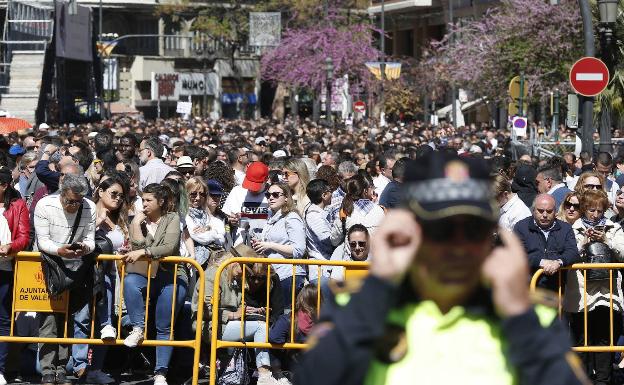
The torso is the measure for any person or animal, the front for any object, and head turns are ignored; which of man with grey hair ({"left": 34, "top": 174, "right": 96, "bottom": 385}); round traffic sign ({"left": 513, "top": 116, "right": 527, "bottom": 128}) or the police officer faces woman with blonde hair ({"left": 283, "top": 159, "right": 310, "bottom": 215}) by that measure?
the round traffic sign

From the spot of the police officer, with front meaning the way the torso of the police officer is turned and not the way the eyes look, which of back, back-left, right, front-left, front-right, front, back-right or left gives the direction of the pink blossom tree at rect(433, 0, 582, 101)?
back

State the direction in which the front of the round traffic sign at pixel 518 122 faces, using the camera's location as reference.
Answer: facing the viewer

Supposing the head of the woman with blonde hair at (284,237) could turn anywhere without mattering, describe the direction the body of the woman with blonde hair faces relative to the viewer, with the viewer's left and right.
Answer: facing the viewer and to the left of the viewer

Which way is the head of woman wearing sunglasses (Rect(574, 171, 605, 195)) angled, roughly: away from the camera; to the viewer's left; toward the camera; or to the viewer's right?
toward the camera

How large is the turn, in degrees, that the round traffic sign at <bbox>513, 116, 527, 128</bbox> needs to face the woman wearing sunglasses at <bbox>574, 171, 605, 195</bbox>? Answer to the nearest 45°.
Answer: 0° — it already faces them

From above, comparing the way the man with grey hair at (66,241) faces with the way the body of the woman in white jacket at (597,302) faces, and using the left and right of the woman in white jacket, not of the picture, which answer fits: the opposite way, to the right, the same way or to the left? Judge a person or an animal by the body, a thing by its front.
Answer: the same way

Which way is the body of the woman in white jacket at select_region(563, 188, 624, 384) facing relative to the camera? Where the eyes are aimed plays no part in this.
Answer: toward the camera

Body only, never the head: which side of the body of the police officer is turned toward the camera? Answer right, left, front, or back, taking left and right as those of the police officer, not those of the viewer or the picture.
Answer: front

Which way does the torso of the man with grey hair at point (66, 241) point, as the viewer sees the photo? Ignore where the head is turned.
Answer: toward the camera

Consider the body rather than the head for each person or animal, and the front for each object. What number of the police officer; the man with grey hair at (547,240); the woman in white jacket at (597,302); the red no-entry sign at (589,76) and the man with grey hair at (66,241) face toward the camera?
5

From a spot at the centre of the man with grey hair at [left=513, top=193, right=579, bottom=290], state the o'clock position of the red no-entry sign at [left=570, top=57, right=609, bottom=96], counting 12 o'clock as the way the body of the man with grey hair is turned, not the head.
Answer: The red no-entry sign is roughly at 6 o'clock from the man with grey hair.

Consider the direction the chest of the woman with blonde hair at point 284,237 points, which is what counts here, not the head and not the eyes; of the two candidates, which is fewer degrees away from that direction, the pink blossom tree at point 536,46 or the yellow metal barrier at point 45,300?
the yellow metal barrier

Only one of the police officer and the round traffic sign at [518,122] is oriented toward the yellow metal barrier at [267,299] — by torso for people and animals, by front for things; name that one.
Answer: the round traffic sign

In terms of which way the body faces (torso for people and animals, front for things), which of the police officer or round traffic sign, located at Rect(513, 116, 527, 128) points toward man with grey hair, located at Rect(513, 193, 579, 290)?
the round traffic sign

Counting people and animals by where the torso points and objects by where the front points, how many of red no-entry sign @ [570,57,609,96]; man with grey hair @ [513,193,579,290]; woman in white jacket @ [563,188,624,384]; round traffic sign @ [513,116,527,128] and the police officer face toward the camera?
5

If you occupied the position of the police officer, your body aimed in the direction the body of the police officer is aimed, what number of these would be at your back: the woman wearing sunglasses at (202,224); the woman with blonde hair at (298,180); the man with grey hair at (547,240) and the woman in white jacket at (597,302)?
4
